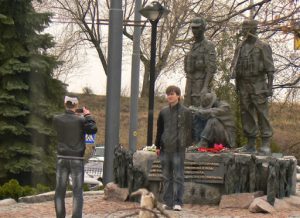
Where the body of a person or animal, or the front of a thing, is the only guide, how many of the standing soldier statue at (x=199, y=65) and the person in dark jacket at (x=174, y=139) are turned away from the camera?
0

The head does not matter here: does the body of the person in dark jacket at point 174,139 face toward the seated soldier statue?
no

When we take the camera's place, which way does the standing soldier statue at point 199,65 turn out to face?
facing the viewer and to the left of the viewer

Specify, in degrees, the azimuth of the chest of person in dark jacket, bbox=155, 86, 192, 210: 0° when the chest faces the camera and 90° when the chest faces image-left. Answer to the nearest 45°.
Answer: approximately 45°

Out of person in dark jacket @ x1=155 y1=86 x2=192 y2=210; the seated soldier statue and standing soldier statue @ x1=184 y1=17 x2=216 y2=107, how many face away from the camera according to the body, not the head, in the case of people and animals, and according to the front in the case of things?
0

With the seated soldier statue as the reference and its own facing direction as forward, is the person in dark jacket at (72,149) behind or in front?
in front

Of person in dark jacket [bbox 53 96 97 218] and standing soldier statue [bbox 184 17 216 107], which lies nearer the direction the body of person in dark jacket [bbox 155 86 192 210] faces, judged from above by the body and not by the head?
the person in dark jacket

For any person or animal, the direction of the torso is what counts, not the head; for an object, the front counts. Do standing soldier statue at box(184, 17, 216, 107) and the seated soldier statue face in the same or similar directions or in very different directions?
same or similar directions

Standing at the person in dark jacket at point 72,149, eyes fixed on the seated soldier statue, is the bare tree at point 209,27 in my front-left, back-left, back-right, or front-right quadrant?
front-left

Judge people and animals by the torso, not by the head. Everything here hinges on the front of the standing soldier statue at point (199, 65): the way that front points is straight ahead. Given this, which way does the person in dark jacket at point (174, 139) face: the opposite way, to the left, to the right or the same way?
the same way

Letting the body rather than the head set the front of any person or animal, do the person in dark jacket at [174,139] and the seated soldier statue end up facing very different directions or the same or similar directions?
same or similar directions

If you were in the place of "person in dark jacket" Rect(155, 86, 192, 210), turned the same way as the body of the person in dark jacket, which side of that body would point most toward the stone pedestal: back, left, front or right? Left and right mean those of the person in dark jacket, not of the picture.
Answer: back

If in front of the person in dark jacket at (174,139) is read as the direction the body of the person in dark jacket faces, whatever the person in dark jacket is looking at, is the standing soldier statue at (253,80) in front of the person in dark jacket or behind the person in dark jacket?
behind
